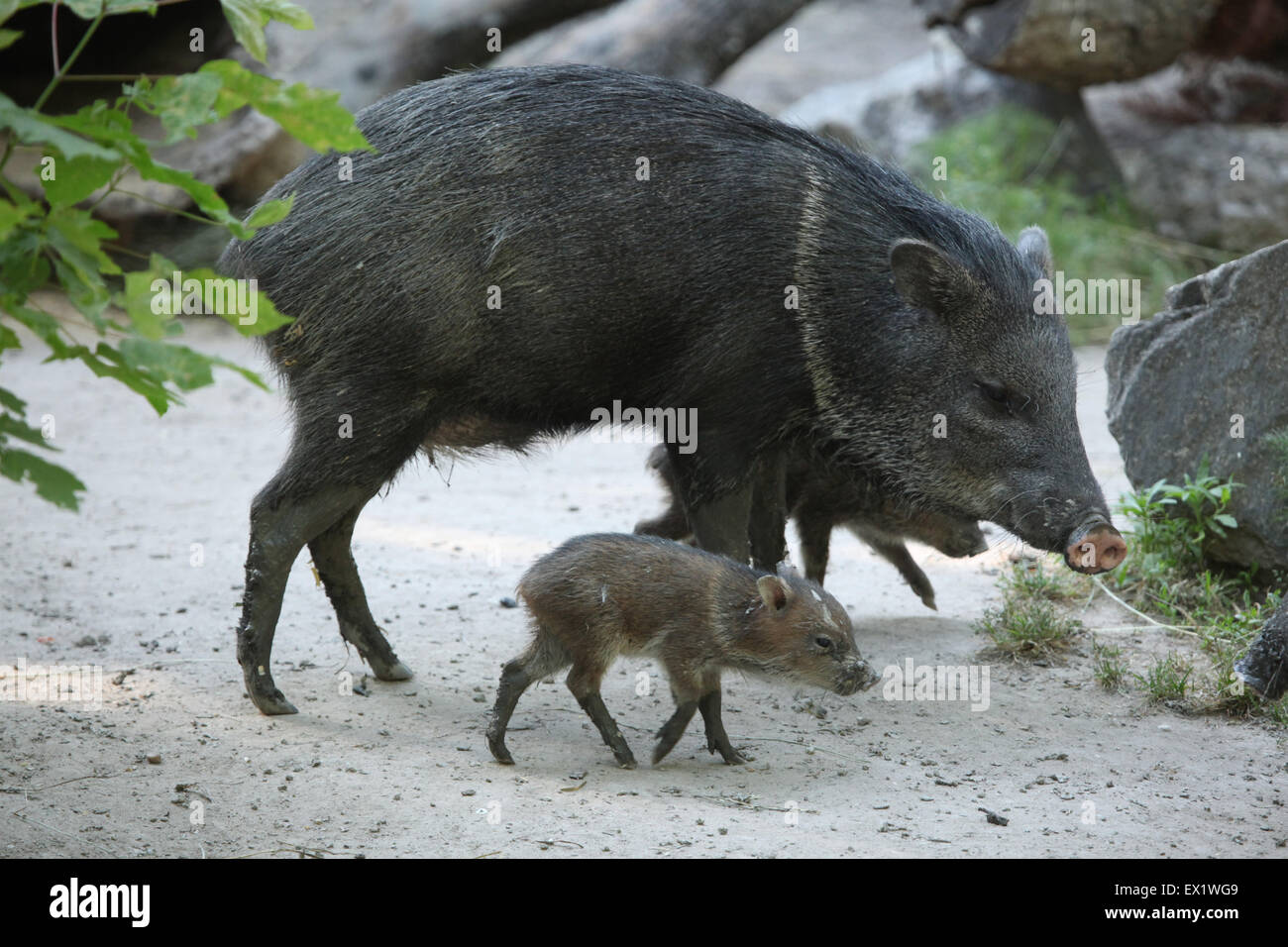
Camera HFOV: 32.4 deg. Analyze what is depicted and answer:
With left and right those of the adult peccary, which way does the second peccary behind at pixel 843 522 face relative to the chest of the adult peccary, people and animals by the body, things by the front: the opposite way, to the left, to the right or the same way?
the same way

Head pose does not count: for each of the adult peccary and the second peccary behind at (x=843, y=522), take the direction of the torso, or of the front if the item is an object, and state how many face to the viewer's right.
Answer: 2

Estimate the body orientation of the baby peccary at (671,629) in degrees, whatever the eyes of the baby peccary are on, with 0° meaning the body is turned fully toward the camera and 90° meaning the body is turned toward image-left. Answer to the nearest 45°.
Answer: approximately 270°

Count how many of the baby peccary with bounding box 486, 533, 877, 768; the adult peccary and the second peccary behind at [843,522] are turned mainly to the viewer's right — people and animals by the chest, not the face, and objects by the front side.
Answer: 3

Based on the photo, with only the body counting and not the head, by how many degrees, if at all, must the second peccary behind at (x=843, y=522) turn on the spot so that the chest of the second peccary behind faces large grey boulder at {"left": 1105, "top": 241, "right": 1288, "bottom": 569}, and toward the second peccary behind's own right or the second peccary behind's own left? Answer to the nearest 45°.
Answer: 0° — it already faces it

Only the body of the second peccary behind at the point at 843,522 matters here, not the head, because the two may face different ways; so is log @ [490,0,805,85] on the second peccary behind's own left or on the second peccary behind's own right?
on the second peccary behind's own left

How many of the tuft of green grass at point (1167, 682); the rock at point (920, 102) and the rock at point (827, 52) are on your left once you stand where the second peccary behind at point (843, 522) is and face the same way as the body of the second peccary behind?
2

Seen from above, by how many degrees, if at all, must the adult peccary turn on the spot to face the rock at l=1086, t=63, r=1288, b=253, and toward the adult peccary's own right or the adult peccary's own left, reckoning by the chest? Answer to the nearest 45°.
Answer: approximately 45° to the adult peccary's own left

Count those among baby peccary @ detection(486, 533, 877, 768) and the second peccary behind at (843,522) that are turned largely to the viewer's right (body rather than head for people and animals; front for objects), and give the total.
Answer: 2

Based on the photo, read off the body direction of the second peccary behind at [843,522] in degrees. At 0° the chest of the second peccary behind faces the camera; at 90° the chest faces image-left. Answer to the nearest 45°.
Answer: approximately 270°

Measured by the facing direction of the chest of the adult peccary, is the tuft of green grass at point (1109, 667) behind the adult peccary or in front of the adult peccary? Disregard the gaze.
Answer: in front

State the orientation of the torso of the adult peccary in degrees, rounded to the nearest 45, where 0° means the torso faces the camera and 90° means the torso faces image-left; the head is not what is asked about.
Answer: approximately 270°
